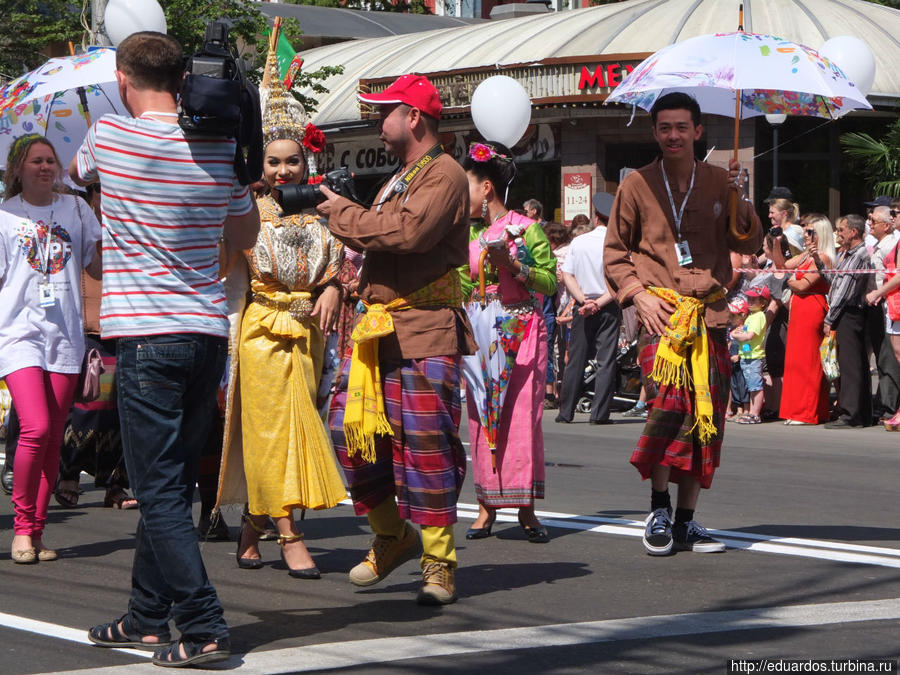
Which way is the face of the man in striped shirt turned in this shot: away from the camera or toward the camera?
away from the camera

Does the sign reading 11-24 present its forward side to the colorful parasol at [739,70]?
yes

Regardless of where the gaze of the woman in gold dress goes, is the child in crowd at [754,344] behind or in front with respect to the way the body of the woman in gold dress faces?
behind

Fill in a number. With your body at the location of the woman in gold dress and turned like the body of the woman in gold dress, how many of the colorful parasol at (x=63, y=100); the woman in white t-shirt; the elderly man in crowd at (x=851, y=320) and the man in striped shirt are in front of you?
1

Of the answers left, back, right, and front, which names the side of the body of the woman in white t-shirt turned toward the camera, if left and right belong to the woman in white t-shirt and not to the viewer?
front

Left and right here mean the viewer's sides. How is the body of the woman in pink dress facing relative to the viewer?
facing the viewer and to the left of the viewer

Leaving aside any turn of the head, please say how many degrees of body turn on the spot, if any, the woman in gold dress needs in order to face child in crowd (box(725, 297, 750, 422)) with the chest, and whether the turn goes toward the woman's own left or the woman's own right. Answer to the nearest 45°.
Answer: approximately 135° to the woman's own left

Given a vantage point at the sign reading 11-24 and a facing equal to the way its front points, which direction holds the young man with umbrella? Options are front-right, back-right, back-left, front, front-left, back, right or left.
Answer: front

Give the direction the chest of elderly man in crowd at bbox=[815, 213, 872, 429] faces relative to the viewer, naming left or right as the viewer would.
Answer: facing to the left of the viewer

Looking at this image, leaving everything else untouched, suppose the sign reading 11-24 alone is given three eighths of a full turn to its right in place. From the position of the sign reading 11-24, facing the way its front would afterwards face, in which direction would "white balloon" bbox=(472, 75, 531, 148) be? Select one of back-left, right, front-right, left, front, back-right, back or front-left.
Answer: back-left

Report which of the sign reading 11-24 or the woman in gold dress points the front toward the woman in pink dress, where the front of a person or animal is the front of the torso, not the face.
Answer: the sign reading 11-24
